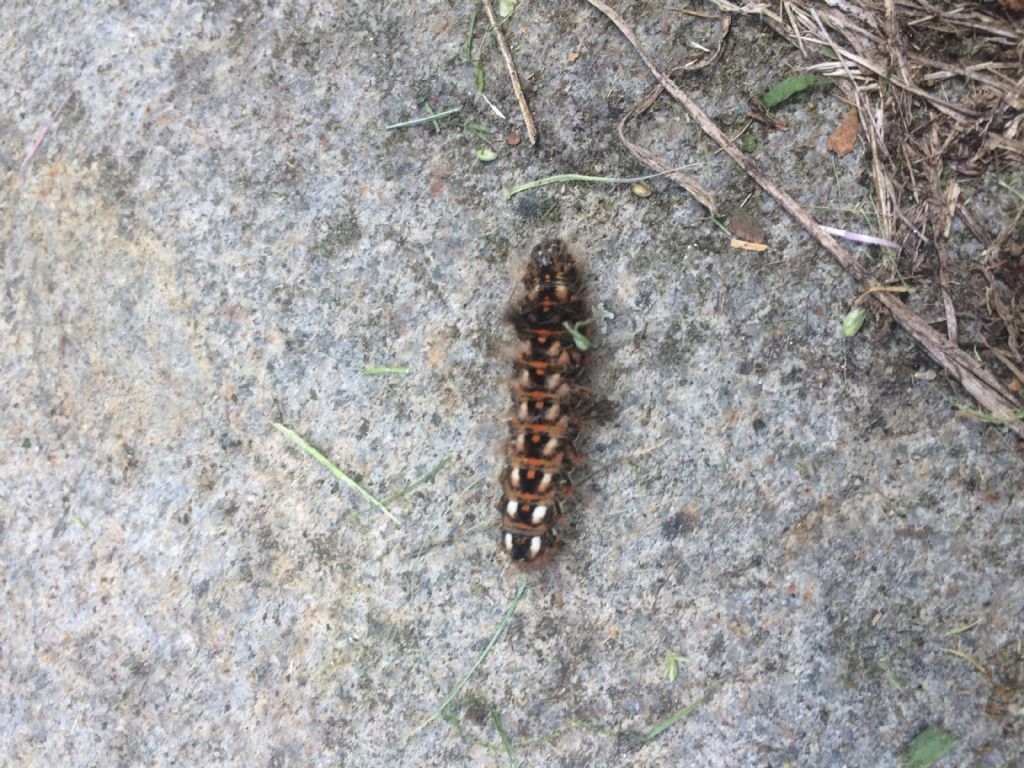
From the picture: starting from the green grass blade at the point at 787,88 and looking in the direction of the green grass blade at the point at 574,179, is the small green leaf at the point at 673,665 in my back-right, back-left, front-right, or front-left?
front-left

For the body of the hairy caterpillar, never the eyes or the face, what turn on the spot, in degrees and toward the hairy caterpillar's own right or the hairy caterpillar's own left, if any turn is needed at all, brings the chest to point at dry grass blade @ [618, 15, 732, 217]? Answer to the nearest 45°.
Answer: approximately 45° to the hairy caterpillar's own right

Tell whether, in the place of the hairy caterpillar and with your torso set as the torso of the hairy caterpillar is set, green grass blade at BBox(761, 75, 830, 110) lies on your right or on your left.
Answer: on your right

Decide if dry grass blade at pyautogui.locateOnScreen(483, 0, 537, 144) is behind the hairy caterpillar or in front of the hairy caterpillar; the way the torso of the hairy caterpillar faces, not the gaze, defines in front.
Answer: in front

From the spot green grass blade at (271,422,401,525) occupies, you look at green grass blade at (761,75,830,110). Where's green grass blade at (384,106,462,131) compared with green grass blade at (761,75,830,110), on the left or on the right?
left

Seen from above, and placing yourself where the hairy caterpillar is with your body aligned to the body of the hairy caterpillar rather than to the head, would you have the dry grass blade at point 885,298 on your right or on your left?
on your right

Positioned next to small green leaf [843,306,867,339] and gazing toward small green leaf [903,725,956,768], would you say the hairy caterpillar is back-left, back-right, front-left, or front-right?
front-right

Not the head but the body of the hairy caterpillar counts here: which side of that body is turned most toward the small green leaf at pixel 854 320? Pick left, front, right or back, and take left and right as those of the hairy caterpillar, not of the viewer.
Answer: right

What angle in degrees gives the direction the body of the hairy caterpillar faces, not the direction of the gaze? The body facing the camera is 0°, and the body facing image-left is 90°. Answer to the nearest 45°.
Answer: approximately 180°

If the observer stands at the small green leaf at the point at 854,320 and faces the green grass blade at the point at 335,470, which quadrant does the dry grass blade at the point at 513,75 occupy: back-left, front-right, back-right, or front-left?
front-right
